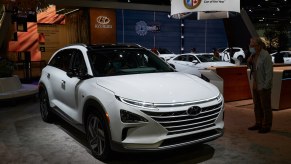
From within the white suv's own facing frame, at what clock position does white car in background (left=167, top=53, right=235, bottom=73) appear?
The white car in background is roughly at 8 o'clock from the white suv.

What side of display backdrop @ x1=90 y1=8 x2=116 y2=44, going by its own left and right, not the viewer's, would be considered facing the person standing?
front

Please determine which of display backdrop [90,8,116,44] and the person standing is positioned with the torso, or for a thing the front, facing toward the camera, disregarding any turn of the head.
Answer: the display backdrop

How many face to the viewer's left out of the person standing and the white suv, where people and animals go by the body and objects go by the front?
1

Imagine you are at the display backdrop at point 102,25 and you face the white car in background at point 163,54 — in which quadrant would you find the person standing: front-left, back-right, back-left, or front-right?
front-right

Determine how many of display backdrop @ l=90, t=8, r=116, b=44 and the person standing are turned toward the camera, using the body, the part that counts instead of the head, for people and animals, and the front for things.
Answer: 1

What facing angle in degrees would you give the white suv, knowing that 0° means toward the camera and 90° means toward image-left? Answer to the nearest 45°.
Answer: approximately 315°

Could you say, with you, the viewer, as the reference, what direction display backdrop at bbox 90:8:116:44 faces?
facing the viewer

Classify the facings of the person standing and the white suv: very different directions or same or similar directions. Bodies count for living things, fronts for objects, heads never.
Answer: very different directions

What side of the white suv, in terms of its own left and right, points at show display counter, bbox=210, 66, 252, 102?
left

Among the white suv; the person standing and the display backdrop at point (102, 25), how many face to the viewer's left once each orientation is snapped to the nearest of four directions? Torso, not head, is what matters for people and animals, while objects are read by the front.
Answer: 1

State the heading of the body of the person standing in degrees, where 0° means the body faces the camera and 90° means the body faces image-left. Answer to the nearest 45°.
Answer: approximately 90°

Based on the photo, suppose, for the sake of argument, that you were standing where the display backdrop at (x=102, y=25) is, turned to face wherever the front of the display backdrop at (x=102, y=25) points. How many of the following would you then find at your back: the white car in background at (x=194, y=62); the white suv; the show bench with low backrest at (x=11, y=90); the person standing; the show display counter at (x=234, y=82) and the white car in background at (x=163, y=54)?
0

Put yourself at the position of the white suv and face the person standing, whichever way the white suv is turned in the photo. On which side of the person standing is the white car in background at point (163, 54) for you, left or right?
left
